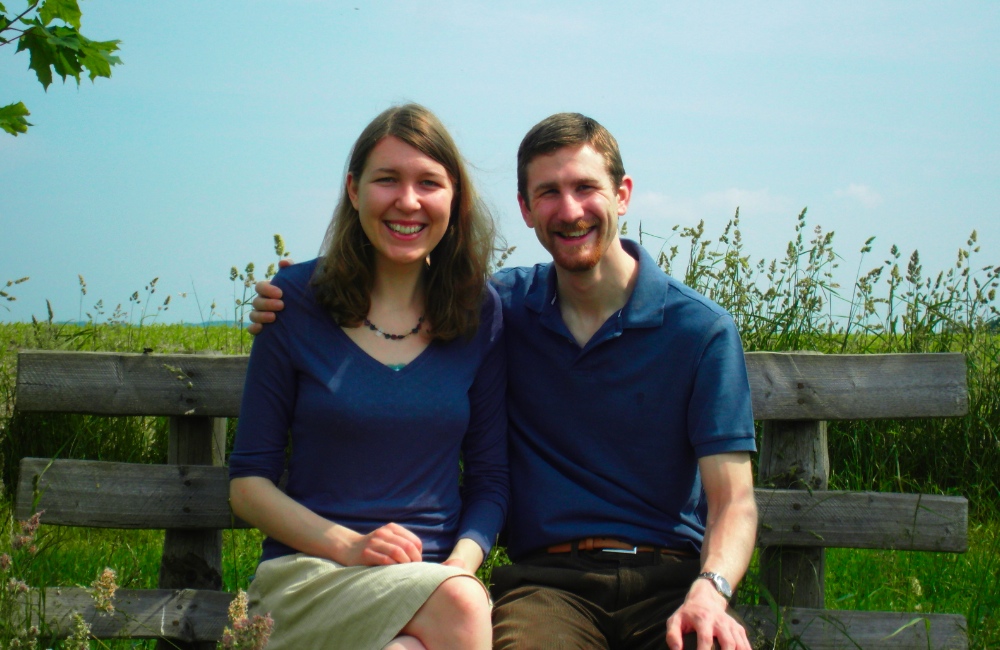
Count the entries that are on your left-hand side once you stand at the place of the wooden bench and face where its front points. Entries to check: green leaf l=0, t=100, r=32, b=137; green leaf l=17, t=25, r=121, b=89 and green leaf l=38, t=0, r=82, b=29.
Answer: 0

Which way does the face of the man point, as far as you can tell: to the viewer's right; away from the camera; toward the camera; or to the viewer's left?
toward the camera

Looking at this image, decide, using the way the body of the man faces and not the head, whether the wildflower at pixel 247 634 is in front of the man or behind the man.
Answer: in front

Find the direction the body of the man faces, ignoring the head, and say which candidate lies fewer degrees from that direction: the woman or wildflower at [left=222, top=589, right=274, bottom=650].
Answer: the wildflower

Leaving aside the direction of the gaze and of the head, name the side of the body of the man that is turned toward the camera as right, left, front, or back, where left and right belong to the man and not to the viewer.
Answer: front

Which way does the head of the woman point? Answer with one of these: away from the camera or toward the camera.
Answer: toward the camera

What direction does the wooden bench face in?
toward the camera

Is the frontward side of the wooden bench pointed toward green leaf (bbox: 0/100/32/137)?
no
